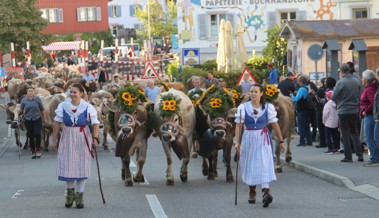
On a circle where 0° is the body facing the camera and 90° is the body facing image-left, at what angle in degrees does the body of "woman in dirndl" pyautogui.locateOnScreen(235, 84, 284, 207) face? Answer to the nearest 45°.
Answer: approximately 0°

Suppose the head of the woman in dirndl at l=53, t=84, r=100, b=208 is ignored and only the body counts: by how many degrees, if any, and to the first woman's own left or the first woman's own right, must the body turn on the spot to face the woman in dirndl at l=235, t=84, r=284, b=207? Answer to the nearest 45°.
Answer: approximately 90° to the first woman's own left

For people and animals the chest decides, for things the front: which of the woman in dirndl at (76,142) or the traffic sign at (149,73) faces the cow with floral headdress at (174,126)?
the traffic sign
